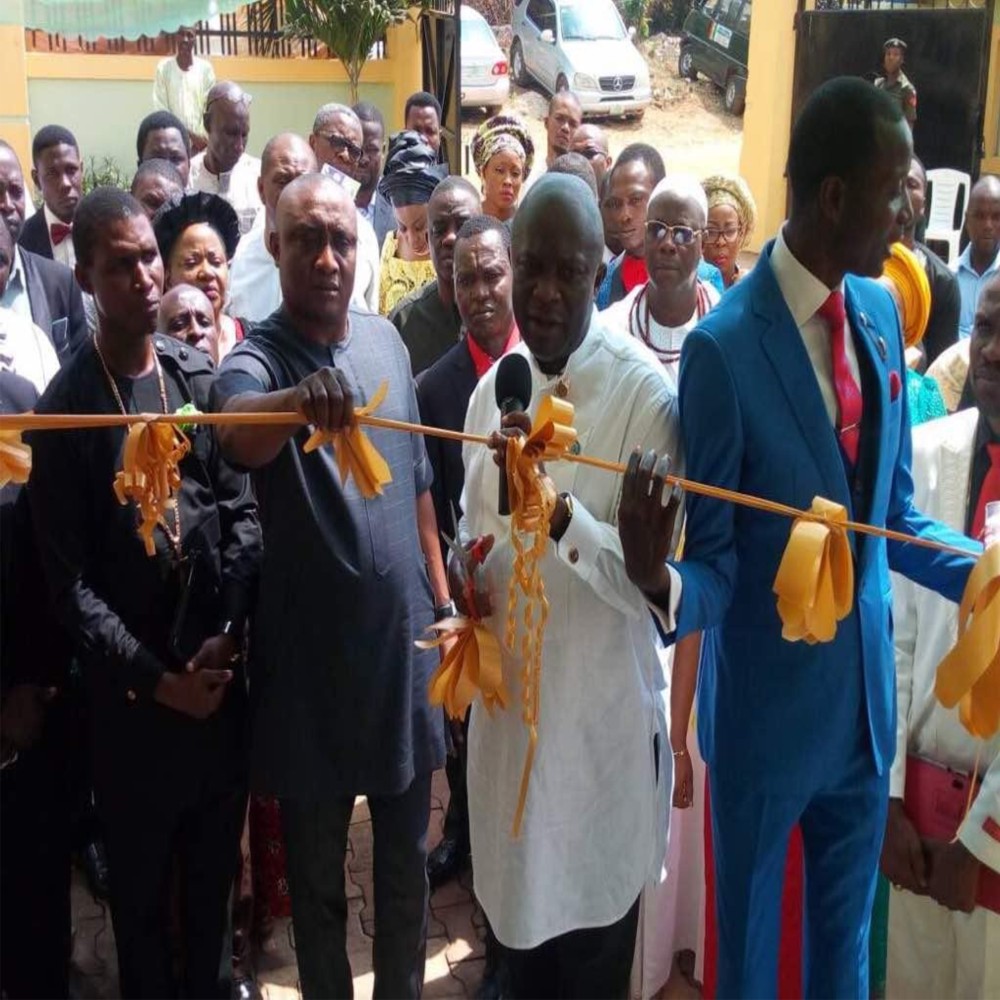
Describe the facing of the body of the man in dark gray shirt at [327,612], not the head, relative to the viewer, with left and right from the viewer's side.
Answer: facing the viewer

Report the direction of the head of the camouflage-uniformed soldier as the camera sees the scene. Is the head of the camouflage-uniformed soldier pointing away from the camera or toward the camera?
toward the camera

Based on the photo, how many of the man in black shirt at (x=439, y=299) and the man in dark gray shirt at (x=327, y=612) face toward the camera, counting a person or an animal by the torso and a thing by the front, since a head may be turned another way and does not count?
2

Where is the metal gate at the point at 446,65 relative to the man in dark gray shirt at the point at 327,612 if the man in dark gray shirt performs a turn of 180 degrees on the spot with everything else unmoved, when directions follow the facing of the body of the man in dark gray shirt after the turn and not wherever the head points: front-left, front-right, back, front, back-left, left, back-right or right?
front

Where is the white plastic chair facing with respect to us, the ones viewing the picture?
facing the viewer and to the left of the viewer

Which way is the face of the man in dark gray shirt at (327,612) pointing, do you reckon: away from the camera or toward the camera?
toward the camera

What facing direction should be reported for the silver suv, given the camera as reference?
facing the viewer and to the right of the viewer

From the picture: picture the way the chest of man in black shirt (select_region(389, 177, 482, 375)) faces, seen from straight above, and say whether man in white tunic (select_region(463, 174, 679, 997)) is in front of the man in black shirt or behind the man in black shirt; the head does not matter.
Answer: in front

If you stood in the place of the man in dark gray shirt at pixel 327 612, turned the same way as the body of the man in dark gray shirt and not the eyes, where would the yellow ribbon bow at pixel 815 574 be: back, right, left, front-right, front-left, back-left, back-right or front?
front-left

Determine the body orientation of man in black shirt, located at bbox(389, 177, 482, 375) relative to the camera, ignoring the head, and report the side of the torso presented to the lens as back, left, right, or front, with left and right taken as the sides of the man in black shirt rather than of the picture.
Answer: front
